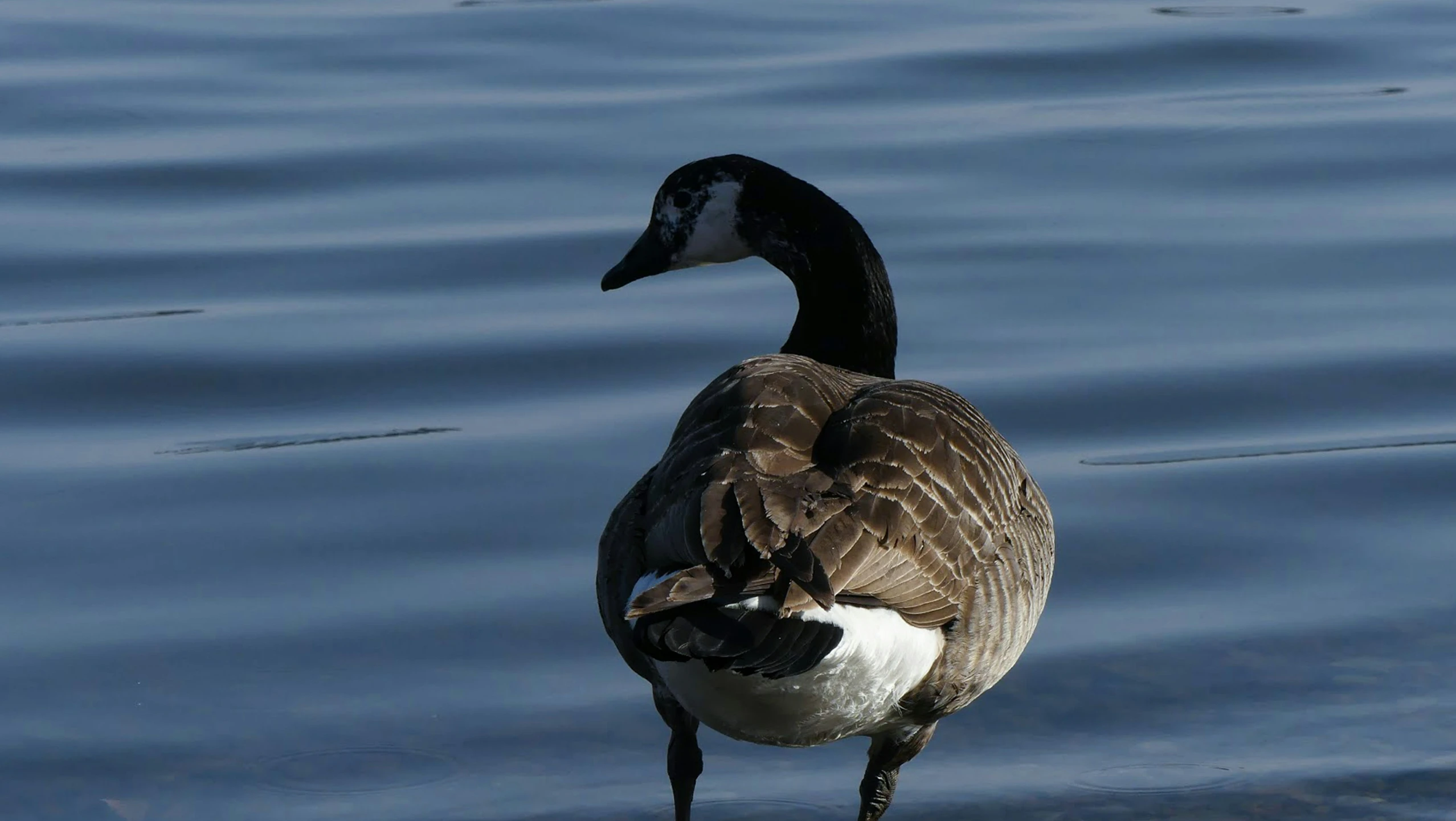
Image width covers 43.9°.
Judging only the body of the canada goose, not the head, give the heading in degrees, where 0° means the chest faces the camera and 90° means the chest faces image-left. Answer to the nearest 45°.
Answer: approximately 180°
